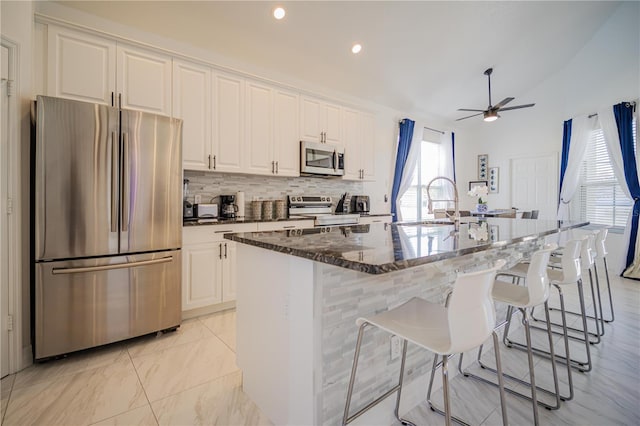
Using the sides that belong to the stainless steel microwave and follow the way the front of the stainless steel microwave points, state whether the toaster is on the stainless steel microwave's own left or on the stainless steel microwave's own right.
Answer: on the stainless steel microwave's own right

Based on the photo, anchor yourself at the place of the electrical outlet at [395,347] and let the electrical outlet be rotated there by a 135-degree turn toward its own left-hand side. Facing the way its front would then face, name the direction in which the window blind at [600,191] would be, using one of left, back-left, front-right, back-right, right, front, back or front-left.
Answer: front-right

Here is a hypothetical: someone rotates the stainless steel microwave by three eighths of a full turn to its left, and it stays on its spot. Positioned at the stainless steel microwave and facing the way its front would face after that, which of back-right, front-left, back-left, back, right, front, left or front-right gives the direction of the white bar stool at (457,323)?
back

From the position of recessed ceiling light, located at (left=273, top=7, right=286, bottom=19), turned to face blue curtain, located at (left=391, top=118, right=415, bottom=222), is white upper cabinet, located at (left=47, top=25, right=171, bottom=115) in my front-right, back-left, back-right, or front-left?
back-left

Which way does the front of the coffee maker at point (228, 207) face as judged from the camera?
facing the viewer and to the right of the viewer

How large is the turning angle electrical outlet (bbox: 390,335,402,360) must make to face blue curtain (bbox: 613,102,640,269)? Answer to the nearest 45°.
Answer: approximately 90° to its left

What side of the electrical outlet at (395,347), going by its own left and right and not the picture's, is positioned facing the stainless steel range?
back

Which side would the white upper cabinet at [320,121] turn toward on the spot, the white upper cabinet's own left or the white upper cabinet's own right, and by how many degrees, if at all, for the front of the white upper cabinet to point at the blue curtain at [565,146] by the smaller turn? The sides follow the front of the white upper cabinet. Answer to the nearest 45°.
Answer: approximately 45° to the white upper cabinet's own left
